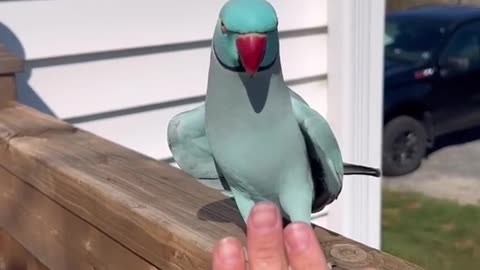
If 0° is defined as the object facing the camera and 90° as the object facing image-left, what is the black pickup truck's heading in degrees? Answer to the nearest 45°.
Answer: approximately 45°

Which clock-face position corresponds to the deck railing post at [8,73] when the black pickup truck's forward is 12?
The deck railing post is roughly at 11 o'clock from the black pickup truck.

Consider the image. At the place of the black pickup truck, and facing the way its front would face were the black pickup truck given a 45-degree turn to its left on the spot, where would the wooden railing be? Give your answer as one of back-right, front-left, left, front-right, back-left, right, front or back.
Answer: front

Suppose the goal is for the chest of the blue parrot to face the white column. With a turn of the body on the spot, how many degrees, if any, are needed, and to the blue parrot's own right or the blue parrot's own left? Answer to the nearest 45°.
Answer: approximately 180°

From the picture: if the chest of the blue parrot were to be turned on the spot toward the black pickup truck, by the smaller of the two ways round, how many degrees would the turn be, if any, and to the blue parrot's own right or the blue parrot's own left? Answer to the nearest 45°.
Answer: approximately 180°

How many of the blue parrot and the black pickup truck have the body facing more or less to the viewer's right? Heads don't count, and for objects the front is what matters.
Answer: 0

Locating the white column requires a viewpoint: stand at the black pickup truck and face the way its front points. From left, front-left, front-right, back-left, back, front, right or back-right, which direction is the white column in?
front-left

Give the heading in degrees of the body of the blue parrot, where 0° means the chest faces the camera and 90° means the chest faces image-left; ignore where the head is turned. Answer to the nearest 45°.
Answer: approximately 0°

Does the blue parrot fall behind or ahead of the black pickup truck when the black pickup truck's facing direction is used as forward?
ahead
